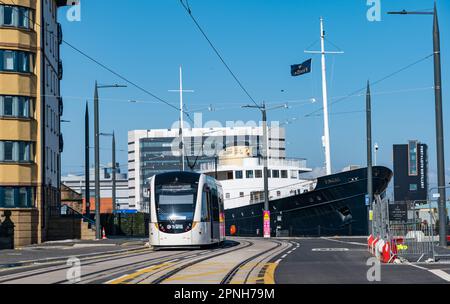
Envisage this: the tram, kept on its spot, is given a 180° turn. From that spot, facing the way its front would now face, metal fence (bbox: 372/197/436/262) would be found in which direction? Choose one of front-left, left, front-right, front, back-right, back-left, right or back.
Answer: back-right

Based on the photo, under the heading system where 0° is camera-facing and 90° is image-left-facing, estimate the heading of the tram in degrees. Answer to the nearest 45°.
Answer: approximately 0°

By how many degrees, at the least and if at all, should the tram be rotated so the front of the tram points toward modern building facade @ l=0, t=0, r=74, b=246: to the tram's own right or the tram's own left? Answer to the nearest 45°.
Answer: approximately 135° to the tram's own right
